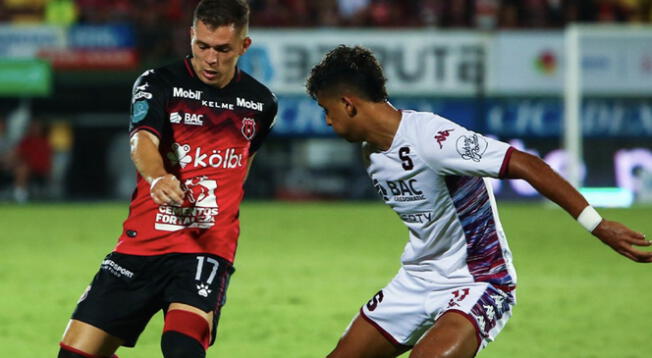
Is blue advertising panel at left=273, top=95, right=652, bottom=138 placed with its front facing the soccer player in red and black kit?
yes

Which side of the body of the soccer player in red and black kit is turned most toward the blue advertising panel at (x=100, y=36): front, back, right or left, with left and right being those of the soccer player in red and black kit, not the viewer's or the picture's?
back

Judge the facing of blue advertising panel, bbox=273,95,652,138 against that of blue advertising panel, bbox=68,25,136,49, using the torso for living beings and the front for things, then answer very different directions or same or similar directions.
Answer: same or similar directions

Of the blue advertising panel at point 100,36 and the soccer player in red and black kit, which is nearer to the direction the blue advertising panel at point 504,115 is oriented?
the soccer player in red and black kit

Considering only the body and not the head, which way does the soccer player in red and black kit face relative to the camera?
toward the camera

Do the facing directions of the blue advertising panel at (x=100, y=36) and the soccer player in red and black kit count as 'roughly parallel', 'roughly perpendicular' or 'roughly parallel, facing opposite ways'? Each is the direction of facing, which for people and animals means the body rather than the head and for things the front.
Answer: roughly parallel

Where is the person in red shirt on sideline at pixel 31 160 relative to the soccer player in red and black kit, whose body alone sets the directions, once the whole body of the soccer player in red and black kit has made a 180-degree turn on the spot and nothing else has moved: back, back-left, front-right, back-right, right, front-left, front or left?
front

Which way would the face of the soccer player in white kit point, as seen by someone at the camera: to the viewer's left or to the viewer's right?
to the viewer's left

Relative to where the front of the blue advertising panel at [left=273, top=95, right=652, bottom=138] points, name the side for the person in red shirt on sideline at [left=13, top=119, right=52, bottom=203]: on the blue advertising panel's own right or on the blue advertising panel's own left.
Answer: on the blue advertising panel's own right

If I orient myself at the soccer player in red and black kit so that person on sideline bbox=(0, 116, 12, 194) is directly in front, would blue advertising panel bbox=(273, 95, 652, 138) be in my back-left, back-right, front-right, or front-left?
front-right

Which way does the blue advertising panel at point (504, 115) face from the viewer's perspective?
toward the camera

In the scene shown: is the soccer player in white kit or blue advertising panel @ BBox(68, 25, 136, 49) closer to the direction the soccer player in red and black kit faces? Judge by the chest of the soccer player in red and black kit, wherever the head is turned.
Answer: the soccer player in white kit

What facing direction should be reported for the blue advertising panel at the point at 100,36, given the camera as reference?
facing the viewer
